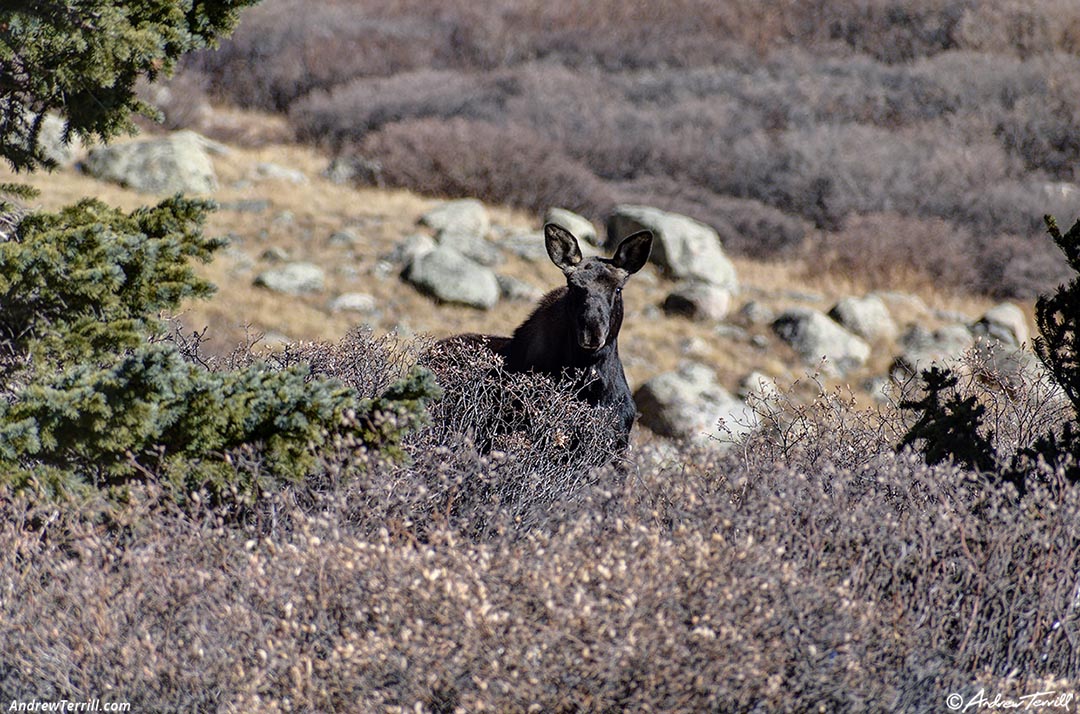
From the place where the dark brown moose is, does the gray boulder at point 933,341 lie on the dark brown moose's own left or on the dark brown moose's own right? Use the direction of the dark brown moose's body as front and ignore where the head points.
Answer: on the dark brown moose's own left

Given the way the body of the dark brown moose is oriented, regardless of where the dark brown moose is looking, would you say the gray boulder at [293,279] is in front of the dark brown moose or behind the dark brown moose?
behind

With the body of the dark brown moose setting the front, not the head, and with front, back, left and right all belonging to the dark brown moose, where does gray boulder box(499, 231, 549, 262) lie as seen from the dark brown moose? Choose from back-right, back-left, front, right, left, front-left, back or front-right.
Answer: back-left

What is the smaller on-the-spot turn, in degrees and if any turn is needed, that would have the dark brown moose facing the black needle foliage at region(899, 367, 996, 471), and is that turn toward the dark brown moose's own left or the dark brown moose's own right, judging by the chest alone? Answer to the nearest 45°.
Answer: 0° — it already faces it

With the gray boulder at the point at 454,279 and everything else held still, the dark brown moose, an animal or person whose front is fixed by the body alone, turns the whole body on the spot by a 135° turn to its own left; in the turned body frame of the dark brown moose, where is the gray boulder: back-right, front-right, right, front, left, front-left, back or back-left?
front

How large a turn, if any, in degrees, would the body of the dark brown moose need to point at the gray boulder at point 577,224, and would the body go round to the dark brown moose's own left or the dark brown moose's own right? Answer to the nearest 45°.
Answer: approximately 135° to the dark brown moose's own left

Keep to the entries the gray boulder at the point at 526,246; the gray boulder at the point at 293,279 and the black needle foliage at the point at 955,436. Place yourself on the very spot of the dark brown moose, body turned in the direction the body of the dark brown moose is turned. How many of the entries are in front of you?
1

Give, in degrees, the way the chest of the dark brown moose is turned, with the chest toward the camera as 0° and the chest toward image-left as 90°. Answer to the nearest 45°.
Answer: approximately 315°

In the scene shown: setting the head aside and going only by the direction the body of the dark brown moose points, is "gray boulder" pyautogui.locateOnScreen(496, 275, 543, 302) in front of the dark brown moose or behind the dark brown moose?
behind

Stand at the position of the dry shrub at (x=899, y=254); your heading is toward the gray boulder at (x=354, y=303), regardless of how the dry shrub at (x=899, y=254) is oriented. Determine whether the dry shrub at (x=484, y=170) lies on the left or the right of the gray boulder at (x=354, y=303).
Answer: right
